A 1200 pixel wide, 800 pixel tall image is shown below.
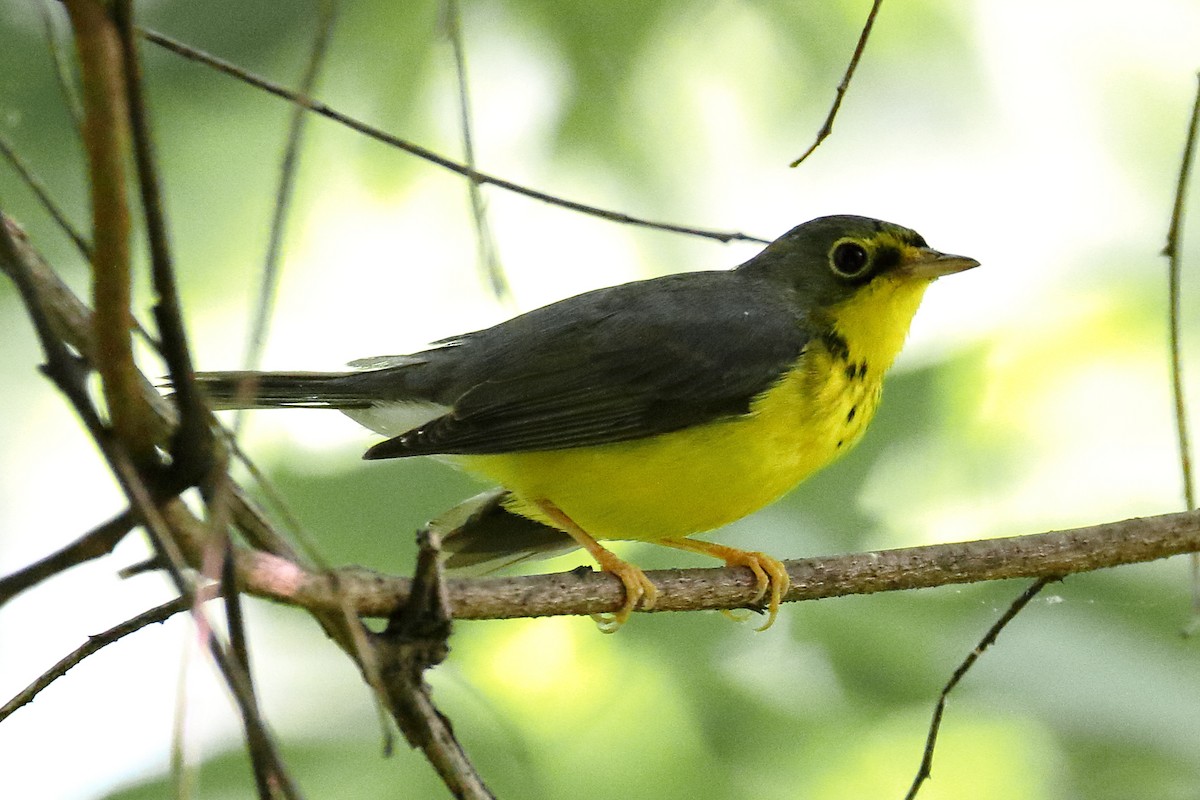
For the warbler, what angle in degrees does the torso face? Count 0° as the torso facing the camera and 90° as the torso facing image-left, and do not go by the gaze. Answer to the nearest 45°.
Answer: approximately 270°

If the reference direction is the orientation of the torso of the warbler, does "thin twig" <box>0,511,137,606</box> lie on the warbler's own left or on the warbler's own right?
on the warbler's own right

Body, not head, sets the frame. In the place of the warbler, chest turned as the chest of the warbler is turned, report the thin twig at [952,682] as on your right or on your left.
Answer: on your right

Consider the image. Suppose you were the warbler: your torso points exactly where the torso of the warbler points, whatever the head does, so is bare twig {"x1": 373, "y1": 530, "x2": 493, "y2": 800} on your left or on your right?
on your right
